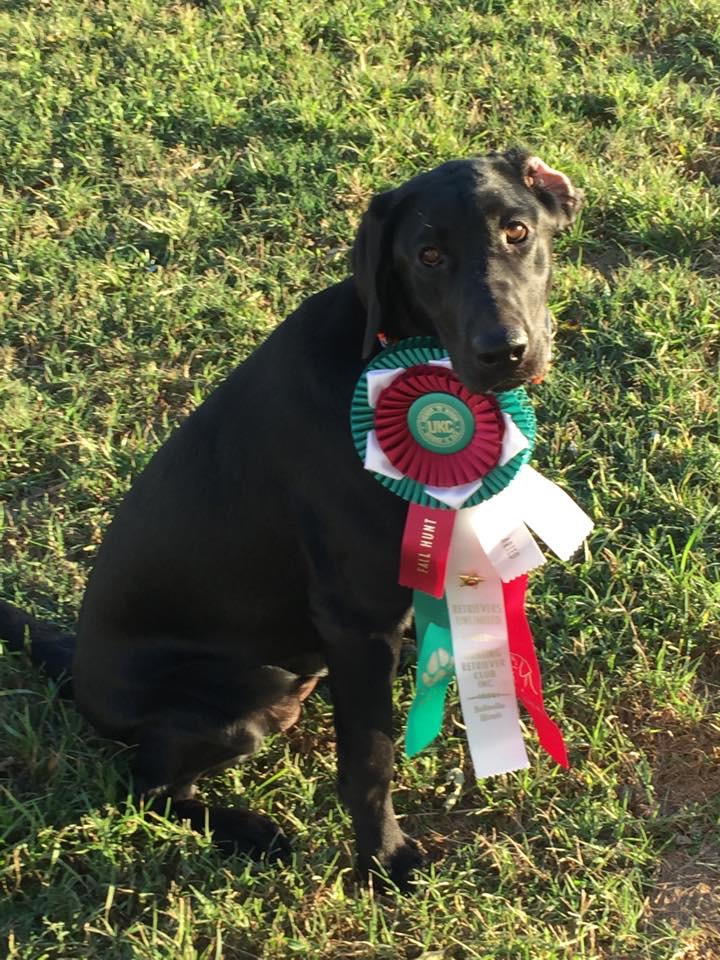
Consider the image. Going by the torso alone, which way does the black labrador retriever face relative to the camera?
to the viewer's right
